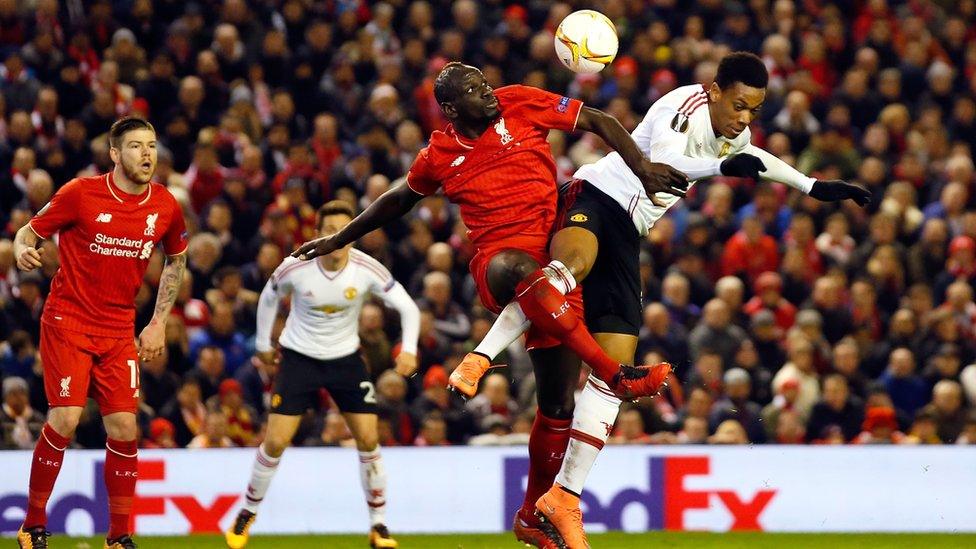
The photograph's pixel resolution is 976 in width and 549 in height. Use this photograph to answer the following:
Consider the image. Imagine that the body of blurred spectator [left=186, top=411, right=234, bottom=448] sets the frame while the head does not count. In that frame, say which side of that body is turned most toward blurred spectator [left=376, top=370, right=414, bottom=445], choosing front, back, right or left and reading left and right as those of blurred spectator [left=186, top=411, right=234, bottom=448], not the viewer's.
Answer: left

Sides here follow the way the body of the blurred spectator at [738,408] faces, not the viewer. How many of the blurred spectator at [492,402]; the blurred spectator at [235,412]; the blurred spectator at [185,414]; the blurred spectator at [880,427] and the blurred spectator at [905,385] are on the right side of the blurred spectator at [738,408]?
3

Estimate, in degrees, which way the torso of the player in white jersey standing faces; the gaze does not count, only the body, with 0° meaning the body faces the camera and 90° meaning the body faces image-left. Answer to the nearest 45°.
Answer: approximately 0°

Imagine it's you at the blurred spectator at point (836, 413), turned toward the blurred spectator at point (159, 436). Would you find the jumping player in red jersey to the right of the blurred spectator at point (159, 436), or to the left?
left

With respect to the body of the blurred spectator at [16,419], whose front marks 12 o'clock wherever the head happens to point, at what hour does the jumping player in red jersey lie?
The jumping player in red jersey is roughly at 11 o'clock from the blurred spectator.

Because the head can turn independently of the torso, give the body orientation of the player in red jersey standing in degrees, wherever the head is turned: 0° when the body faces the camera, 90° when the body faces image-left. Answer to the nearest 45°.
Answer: approximately 315°

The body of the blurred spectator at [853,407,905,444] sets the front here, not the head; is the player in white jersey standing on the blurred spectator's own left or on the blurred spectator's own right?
on the blurred spectator's own right
